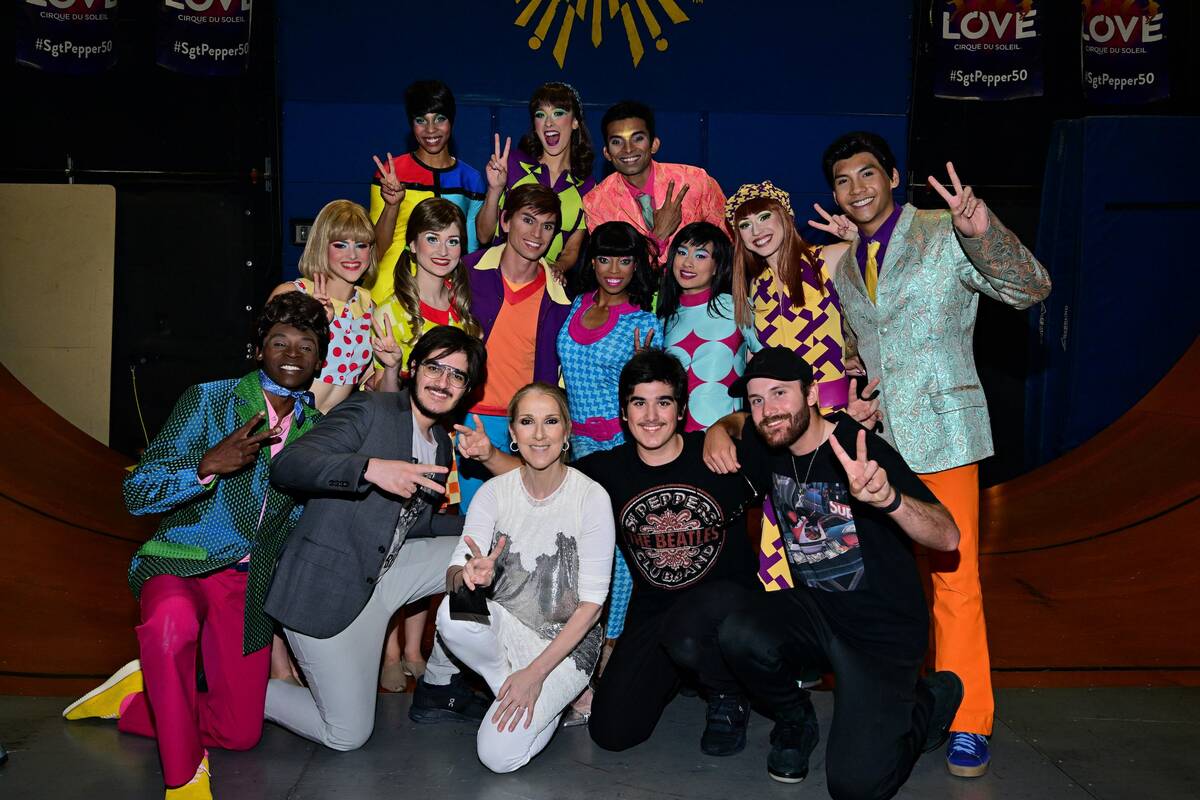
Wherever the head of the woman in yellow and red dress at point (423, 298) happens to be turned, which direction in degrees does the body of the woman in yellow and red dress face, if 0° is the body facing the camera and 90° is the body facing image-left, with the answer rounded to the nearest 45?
approximately 0°

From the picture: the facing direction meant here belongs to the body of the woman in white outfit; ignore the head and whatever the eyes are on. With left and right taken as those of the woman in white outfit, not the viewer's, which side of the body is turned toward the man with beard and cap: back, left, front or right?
left

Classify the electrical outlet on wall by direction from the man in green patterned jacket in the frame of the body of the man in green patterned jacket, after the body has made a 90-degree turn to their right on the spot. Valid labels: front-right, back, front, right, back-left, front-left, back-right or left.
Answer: back-right

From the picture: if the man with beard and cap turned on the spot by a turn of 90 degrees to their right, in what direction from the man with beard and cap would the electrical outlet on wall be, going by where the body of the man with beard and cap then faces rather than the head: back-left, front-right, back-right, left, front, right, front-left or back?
front

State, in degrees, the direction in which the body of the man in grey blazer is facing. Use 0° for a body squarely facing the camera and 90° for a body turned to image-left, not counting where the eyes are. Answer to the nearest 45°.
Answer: approximately 315°

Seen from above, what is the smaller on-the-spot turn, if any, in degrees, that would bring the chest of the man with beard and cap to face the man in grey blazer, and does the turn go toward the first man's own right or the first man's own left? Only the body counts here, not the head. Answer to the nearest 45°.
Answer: approximately 45° to the first man's own right

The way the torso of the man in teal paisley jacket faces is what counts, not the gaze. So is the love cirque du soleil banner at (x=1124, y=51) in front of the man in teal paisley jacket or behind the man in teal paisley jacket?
behind
